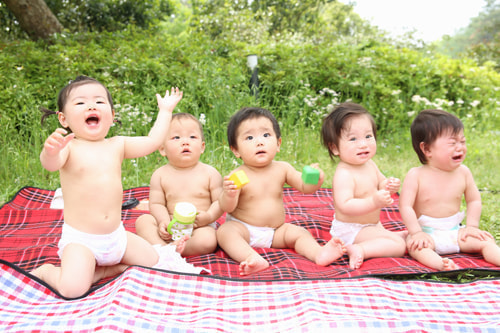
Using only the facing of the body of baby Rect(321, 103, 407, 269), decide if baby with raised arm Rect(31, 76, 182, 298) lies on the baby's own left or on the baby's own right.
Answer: on the baby's own right

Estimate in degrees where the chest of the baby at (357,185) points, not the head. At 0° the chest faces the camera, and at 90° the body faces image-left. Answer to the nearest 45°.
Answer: approximately 315°
